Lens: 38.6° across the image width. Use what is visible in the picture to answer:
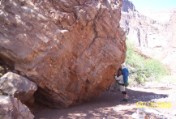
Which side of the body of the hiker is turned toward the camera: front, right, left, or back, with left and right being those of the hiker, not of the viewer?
left

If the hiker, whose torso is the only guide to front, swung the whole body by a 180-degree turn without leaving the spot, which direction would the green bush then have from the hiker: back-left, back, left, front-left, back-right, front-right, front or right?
left

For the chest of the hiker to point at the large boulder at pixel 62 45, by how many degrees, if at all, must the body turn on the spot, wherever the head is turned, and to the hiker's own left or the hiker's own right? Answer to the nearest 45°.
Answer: approximately 45° to the hiker's own left

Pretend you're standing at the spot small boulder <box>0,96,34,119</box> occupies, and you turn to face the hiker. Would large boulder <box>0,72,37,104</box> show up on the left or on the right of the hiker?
left

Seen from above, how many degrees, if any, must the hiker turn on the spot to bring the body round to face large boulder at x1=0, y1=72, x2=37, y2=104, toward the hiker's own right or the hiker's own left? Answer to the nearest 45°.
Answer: approximately 45° to the hiker's own left

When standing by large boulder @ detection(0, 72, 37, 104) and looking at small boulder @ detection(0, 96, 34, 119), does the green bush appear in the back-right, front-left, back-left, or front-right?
back-left

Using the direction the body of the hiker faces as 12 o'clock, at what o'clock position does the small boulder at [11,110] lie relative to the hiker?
The small boulder is roughly at 10 o'clock from the hiker.
